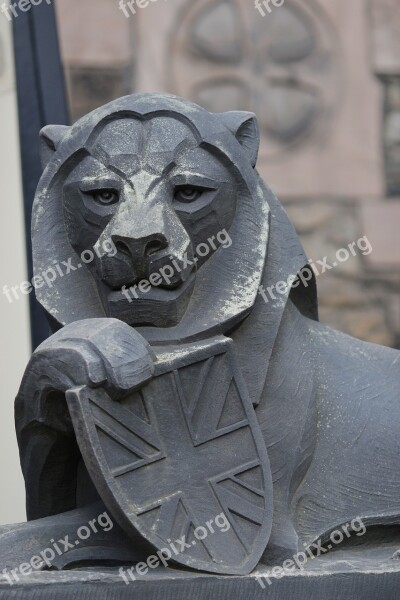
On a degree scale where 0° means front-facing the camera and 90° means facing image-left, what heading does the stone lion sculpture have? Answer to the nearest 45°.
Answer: approximately 45°
